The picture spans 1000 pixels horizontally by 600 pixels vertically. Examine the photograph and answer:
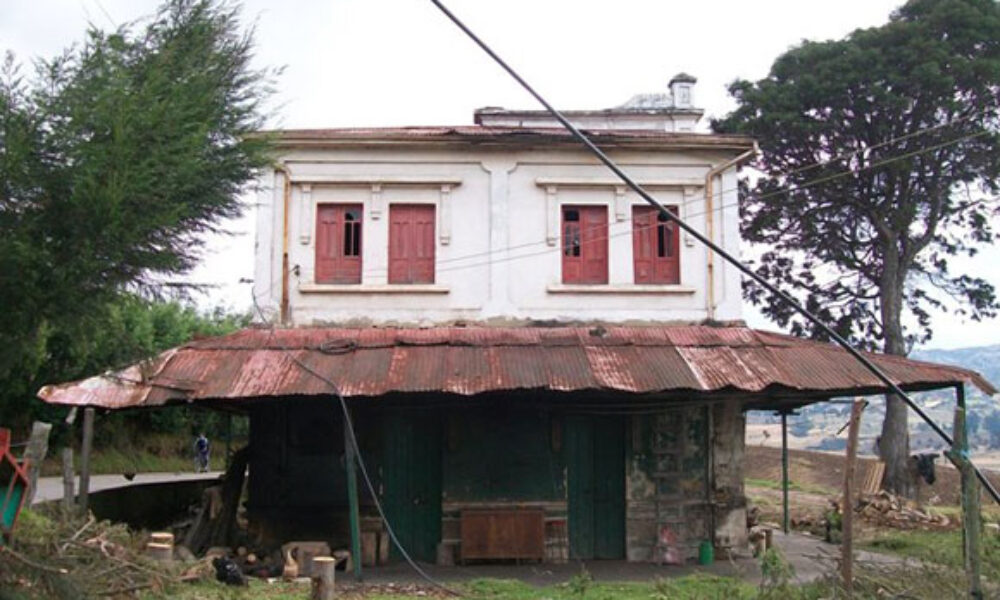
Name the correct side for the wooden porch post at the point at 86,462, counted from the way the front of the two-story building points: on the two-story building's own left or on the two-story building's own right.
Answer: on the two-story building's own right

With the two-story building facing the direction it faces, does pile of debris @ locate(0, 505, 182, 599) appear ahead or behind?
ahead

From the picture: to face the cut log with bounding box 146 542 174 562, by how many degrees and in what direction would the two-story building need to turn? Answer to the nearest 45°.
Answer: approximately 45° to its right

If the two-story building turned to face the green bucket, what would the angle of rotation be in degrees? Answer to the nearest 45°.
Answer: approximately 90° to its left

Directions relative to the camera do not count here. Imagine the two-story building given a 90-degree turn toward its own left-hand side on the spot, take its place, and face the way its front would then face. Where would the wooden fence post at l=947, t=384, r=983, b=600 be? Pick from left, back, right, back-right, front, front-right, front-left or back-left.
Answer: front-right

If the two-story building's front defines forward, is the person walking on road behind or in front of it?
behind

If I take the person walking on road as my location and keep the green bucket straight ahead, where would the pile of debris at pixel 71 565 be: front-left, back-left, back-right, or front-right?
front-right

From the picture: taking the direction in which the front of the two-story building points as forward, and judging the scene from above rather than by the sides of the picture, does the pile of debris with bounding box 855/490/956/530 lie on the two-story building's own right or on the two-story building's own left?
on the two-story building's own left

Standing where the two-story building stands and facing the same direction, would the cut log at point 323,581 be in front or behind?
in front

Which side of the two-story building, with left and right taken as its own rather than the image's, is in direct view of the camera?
front

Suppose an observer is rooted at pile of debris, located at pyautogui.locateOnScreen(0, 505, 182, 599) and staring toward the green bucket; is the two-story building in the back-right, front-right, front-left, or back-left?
front-left
